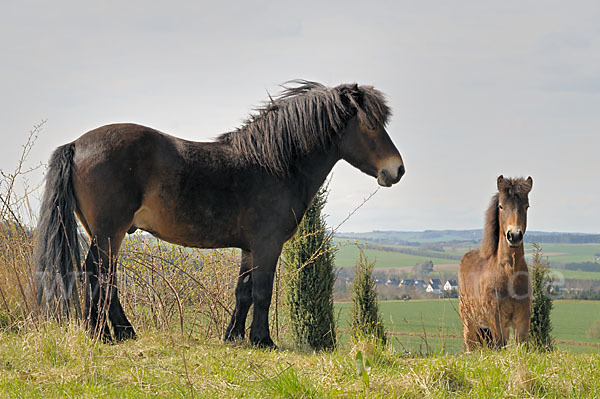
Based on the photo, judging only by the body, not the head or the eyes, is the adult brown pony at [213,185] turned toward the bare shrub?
no

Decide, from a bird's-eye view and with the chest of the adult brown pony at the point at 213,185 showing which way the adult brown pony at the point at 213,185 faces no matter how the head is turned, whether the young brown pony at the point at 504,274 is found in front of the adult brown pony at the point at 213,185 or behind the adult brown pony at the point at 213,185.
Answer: in front

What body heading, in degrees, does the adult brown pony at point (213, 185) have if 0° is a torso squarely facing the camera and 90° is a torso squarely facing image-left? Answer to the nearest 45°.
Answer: approximately 270°

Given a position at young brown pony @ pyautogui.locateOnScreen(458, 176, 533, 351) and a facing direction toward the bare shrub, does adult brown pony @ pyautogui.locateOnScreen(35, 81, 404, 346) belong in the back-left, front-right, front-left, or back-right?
front-left

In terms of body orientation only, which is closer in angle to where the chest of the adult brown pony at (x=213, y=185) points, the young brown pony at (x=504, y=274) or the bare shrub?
the young brown pony
